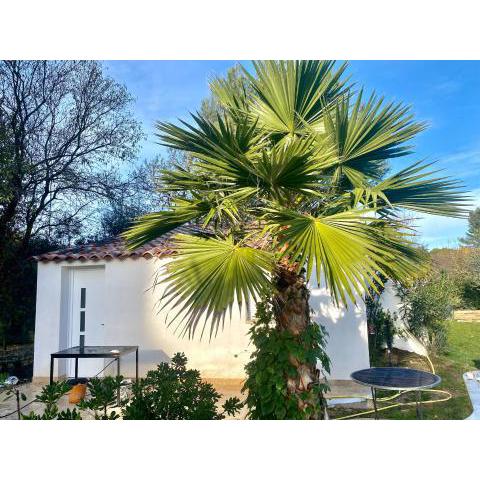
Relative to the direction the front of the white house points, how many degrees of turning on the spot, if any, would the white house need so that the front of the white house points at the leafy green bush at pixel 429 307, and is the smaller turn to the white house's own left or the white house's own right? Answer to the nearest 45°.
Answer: approximately 90° to the white house's own left

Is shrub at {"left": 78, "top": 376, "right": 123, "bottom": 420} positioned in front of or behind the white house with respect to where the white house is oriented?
in front

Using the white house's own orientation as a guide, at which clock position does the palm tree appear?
The palm tree is roughly at 11 o'clock from the white house.

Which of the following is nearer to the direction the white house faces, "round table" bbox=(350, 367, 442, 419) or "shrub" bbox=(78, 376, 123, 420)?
the shrub

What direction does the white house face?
toward the camera

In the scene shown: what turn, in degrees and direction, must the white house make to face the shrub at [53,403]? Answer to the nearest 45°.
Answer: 0° — it already faces it

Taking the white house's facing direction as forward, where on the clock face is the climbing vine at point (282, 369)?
The climbing vine is roughly at 11 o'clock from the white house.

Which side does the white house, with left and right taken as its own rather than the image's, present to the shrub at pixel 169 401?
front
